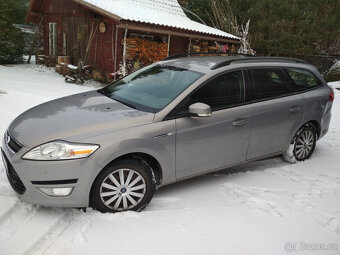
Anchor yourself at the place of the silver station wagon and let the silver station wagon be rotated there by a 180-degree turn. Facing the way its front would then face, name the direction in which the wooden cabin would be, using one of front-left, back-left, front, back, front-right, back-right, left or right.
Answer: front-left

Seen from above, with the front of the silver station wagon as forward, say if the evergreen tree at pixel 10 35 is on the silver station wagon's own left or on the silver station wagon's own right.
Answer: on the silver station wagon's own right

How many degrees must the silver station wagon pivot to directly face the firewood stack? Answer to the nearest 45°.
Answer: approximately 135° to its right

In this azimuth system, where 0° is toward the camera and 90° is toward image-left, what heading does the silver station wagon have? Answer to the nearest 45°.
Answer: approximately 45°
